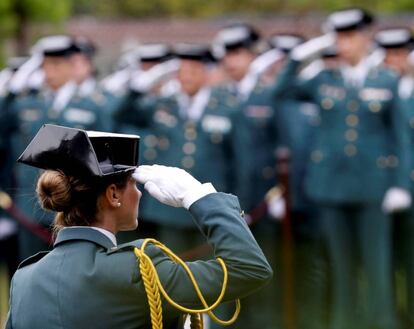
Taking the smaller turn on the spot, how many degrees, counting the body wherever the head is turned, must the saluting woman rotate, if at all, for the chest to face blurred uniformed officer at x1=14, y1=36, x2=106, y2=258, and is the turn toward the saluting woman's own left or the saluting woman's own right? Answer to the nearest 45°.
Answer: approximately 45° to the saluting woman's own left

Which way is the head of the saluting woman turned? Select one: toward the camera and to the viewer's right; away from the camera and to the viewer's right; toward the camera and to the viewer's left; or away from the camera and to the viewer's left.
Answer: away from the camera and to the viewer's right

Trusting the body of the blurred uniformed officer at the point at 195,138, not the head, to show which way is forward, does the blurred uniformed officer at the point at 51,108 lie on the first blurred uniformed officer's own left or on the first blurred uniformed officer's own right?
on the first blurred uniformed officer's own right

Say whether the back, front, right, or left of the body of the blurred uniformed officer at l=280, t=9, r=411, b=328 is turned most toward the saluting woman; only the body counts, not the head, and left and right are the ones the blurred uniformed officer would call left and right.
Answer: front

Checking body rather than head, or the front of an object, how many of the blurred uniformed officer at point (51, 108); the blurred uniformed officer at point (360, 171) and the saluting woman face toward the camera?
2

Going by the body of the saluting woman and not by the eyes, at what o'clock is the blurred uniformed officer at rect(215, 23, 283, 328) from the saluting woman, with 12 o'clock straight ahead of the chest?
The blurred uniformed officer is roughly at 11 o'clock from the saluting woman.

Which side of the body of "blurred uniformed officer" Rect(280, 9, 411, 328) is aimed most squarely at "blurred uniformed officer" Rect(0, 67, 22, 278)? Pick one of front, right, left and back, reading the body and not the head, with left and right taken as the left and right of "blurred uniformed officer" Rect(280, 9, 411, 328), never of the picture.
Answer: right

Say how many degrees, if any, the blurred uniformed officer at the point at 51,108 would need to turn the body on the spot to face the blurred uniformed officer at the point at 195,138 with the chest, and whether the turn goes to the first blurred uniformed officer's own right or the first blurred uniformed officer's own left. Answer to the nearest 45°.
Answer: approximately 45° to the first blurred uniformed officer's own left

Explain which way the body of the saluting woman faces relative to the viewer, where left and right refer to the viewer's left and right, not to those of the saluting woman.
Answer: facing away from the viewer and to the right of the viewer
